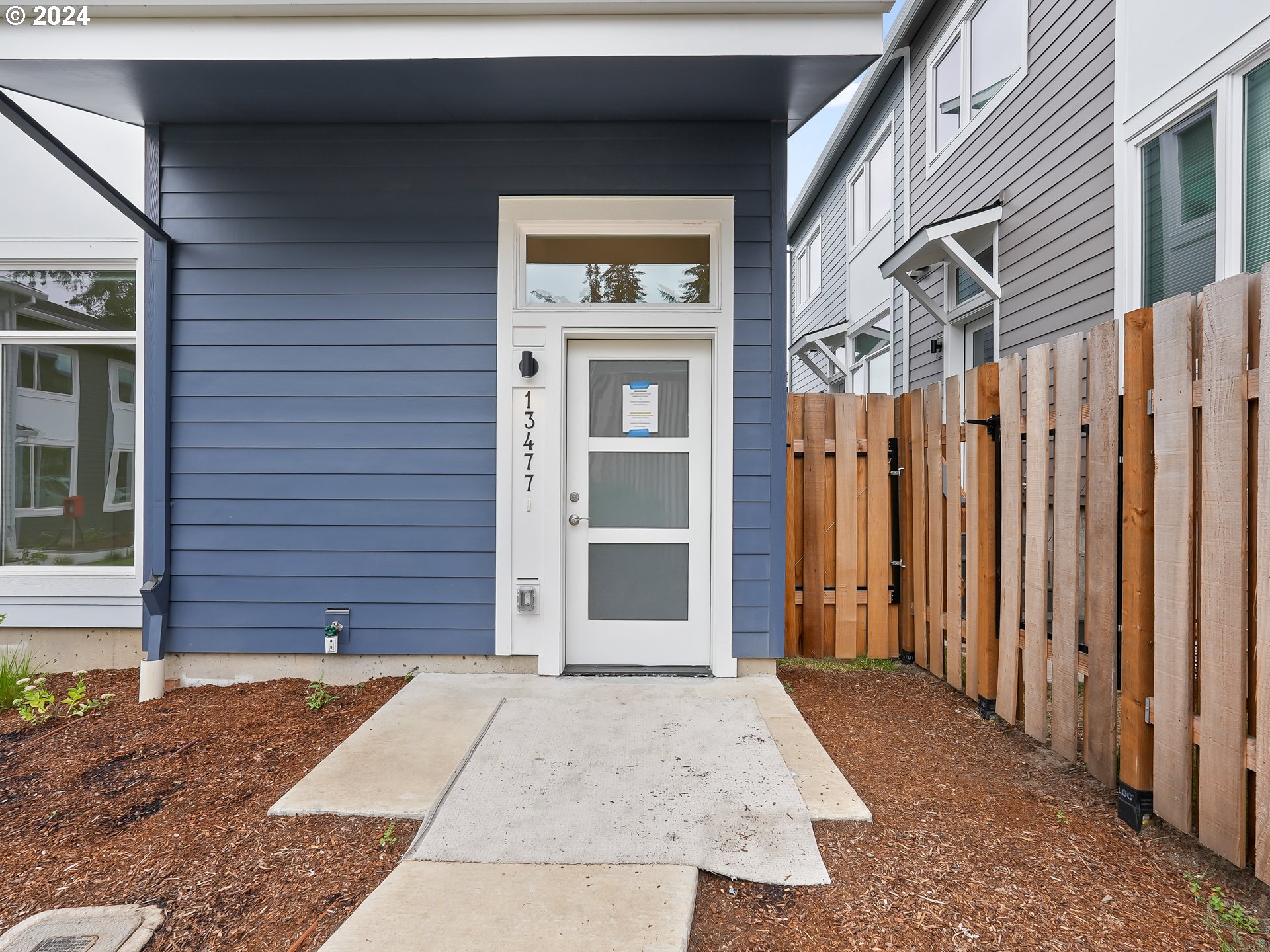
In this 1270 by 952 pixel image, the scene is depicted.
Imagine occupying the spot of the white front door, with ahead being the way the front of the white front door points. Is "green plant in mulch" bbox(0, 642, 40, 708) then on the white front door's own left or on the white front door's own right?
on the white front door's own right

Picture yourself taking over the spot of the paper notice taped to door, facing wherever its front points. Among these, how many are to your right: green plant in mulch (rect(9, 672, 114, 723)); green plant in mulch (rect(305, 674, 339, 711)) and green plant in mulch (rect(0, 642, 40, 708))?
3

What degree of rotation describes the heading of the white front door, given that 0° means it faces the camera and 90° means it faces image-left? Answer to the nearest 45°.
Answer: approximately 0°

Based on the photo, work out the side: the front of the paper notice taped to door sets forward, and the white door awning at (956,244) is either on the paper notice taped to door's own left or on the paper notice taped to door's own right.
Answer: on the paper notice taped to door's own left

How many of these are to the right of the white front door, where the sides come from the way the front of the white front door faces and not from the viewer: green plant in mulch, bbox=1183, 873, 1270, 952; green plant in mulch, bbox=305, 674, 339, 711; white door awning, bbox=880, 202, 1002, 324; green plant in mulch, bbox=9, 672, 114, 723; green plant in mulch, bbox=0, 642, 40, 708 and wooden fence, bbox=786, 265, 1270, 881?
3

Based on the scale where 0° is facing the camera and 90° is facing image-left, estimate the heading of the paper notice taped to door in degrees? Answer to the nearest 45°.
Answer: approximately 0°

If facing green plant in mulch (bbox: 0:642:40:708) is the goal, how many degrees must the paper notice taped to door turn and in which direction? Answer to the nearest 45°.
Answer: approximately 90° to its right

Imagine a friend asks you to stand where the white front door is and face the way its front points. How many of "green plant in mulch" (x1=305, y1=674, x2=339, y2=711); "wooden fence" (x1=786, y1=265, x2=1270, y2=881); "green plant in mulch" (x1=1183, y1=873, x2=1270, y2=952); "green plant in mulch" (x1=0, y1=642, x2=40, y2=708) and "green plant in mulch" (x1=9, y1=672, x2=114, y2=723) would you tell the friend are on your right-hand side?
3

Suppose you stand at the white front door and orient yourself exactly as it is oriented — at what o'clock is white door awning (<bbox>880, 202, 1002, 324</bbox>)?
The white door awning is roughly at 8 o'clock from the white front door.

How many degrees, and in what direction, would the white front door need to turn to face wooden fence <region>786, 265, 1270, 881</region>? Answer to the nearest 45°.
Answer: approximately 45° to its left

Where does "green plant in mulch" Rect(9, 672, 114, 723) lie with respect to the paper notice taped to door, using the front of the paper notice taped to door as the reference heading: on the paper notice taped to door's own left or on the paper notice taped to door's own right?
on the paper notice taped to door's own right

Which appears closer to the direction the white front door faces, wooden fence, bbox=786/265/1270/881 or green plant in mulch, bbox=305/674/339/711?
the wooden fence

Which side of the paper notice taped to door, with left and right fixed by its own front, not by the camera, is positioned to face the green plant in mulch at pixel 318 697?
right

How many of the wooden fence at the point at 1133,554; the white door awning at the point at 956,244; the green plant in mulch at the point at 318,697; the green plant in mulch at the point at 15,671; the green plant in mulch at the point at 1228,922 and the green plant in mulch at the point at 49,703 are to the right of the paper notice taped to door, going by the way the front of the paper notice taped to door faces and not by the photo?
3
